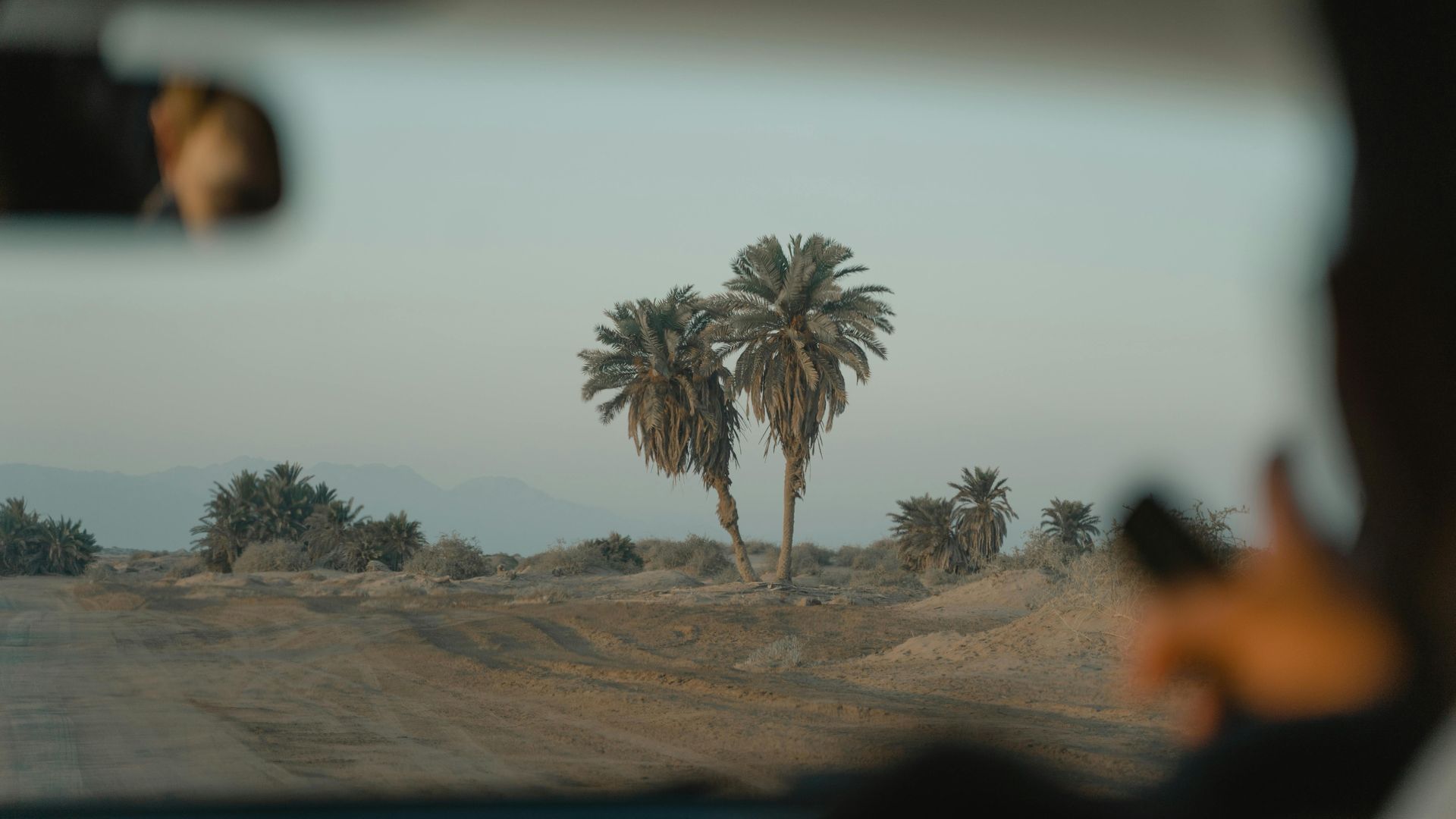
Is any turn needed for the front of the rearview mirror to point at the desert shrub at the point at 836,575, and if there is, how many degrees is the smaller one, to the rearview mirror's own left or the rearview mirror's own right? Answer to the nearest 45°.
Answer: approximately 135° to the rearview mirror's own left

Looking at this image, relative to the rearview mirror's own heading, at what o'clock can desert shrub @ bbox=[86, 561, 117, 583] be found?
The desert shrub is roughly at 6 o'clock from the rearview mirror.

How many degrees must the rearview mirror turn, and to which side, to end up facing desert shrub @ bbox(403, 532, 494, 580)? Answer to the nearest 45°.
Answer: approximately 180°

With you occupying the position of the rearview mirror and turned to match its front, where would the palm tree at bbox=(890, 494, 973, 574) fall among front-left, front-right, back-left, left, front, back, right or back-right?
back-left

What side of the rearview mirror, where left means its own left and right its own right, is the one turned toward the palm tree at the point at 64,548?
back

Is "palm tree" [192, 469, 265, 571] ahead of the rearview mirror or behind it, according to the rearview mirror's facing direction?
behind

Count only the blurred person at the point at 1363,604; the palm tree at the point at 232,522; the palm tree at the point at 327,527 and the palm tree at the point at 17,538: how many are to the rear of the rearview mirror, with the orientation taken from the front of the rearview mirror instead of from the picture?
3

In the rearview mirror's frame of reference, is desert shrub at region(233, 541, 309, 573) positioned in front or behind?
behind

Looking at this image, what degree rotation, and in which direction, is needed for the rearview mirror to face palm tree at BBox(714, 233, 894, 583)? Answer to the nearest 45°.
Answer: approximately 135° to its left

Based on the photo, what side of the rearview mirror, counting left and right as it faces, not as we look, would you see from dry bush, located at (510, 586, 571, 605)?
back

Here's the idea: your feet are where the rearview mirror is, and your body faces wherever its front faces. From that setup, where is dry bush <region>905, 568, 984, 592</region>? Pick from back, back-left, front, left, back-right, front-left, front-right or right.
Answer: back-left

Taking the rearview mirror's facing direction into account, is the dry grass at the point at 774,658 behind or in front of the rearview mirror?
behind

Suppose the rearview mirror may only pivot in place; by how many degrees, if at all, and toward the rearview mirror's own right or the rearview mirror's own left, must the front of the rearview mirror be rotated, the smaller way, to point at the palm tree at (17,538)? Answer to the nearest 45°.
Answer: approximately 180°

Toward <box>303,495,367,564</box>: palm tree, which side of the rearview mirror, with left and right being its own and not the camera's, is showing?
back

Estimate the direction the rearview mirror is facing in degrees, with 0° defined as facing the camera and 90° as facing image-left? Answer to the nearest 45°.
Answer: approximately 0°

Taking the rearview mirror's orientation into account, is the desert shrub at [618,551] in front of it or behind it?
behind
